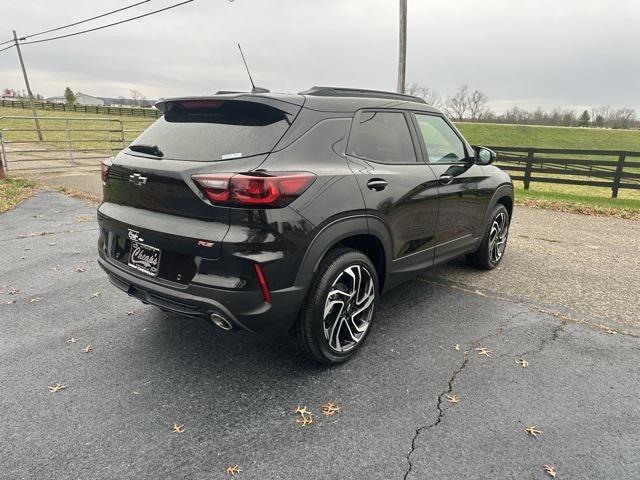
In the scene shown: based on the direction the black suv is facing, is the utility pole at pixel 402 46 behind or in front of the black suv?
in front

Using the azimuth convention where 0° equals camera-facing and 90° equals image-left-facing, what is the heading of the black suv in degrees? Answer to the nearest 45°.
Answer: approximately 225°

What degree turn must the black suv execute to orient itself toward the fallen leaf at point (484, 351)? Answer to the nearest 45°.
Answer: approximately 45° to its right

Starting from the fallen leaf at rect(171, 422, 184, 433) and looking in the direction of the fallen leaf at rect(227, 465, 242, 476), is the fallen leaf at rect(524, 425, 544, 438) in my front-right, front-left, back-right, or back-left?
front-left

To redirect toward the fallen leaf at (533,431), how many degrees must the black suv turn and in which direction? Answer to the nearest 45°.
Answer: approximately 90° to its right

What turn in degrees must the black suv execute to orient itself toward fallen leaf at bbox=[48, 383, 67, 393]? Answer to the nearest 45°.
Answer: approximately 135° to its left

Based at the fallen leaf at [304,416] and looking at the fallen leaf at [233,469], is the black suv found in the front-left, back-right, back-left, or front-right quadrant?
back-right

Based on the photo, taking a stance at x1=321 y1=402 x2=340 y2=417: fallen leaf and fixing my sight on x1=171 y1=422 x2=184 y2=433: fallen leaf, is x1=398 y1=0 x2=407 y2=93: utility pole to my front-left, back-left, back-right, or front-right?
back-right

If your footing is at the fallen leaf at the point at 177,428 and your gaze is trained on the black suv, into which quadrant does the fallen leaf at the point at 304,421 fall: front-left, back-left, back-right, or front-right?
front-right
